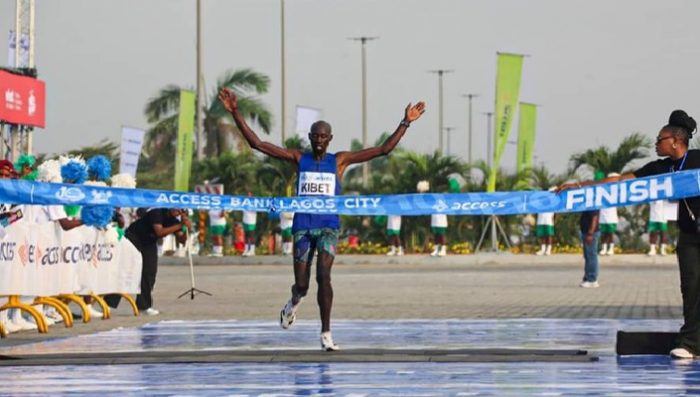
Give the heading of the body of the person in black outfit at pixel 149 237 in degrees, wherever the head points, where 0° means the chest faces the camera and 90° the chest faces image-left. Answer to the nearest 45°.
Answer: approximately 270°

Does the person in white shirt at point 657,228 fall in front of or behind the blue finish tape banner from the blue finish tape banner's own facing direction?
behind

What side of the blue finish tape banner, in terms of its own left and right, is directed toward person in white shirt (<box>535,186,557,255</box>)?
back

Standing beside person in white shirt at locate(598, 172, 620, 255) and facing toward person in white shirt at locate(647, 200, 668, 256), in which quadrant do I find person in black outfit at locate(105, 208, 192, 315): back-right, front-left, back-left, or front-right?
back-right

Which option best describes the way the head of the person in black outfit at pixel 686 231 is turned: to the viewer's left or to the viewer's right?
to the viewer's left

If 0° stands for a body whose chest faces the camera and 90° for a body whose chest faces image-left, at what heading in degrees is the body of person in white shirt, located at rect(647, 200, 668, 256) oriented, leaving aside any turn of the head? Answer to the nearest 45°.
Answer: approximately 0°
